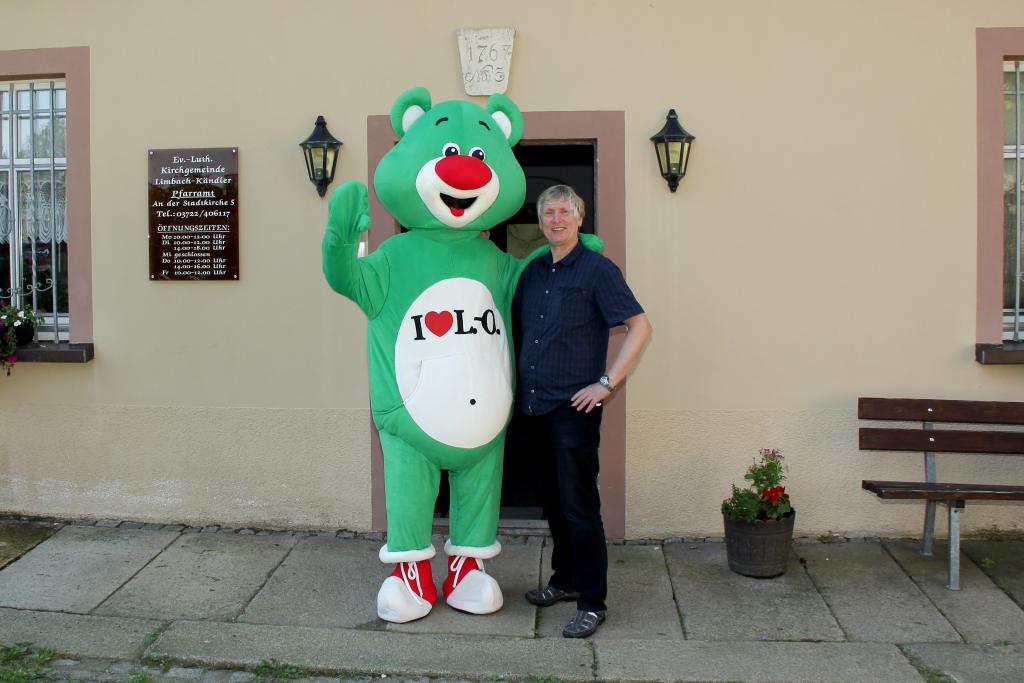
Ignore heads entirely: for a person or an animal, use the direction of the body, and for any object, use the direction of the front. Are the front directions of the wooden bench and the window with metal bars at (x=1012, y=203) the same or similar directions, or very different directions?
same or similar directions

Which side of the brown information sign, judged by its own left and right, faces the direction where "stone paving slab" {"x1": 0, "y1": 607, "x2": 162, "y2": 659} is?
front

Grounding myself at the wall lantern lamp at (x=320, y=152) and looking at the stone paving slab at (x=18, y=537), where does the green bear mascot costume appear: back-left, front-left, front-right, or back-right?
back-left

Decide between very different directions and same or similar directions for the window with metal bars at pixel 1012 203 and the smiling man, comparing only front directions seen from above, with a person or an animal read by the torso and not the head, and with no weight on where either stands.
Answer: same or similar directions

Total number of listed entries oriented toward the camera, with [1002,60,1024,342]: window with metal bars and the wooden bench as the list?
2

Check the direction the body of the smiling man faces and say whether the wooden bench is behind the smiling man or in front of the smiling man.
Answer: behind

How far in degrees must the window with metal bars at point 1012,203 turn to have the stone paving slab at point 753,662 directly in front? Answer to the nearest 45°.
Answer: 0° — it already faces it

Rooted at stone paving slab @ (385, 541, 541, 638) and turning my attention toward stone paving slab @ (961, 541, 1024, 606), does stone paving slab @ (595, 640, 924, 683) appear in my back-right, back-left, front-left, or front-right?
front-right

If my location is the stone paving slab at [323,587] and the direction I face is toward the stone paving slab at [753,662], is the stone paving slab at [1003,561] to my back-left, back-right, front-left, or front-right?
front-left

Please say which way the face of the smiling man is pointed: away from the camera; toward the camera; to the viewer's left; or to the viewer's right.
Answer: toward the camera

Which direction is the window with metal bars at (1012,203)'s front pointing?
toward the camera

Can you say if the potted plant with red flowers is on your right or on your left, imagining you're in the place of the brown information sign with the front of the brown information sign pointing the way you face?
on your left

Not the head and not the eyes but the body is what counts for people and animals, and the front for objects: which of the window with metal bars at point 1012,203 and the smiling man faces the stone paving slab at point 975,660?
the window with metal bars

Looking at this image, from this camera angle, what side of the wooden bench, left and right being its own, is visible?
front

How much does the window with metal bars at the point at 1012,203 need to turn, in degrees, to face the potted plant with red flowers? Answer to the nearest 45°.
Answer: approximately 45° to its right

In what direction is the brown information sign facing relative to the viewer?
toward the camera

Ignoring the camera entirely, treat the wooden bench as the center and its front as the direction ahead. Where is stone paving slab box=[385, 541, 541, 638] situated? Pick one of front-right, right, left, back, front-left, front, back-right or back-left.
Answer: front-right
